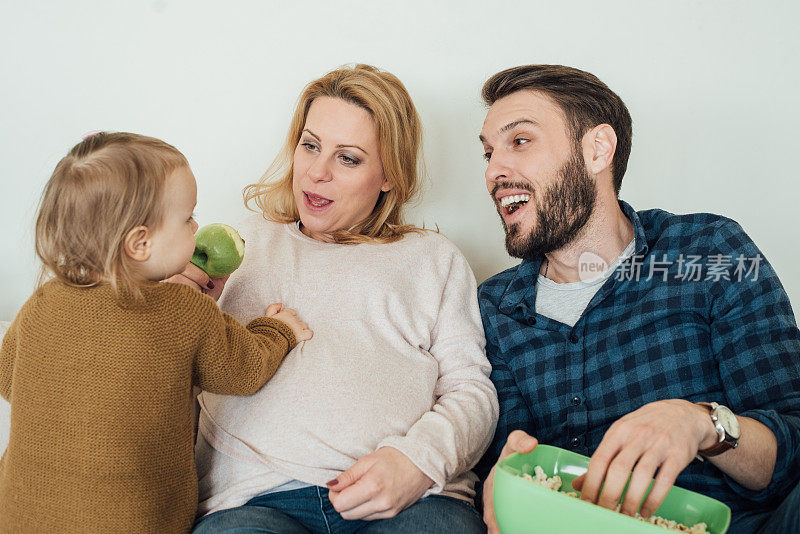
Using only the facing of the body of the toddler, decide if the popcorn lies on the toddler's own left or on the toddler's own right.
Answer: on the toddler's own right

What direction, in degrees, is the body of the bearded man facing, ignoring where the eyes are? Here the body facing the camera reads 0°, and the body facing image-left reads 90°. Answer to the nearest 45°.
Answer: approximately 45°

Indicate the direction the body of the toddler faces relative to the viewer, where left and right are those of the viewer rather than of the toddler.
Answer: facing away from the viewer and to the right of the viewer
